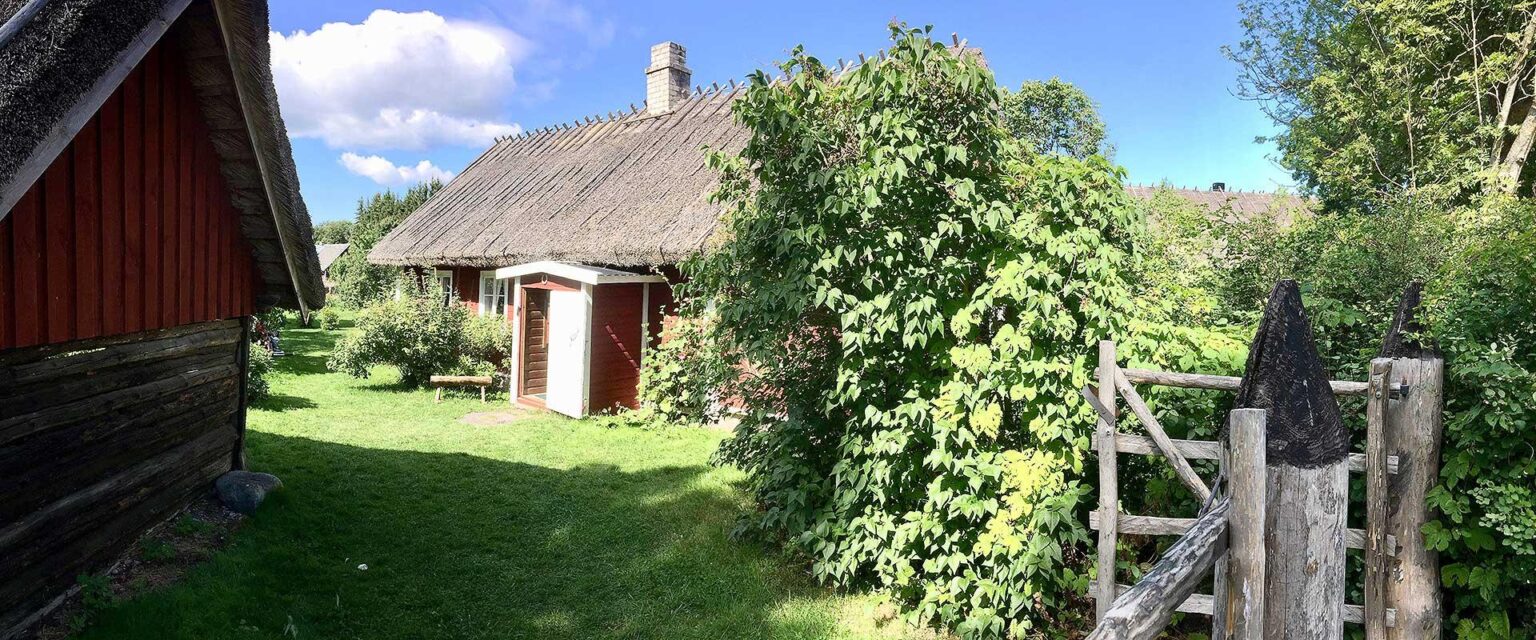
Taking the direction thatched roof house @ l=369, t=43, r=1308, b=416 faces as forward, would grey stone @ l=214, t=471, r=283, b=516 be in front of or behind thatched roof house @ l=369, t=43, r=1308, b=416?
in front

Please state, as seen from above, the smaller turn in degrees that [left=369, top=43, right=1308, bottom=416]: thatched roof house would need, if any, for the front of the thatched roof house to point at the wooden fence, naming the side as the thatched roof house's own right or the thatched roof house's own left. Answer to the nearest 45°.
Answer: approximately 90° to the thatched roof house's own left

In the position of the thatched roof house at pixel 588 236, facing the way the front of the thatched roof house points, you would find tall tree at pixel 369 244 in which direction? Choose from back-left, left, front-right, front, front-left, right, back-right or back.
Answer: right

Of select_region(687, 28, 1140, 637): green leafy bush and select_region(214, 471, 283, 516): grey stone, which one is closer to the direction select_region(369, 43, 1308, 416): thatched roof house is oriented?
the grey stone

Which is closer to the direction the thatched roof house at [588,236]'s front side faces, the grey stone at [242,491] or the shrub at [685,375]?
the grey stone

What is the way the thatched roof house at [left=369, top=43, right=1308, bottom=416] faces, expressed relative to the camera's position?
facing the viewer and to the left of the viewer

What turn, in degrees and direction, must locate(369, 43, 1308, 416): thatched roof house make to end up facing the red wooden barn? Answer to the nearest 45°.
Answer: approximately 45° to its left

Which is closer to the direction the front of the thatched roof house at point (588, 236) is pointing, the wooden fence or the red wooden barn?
the red wooden barn
